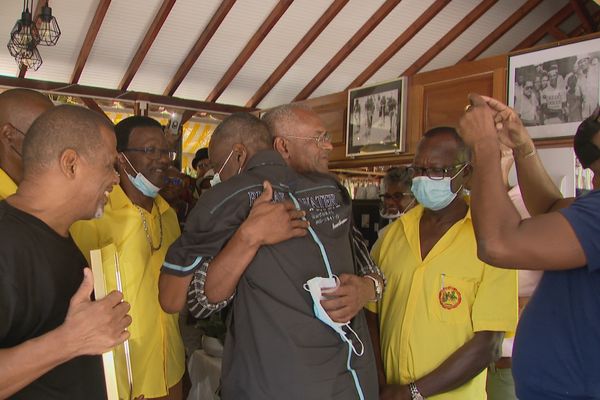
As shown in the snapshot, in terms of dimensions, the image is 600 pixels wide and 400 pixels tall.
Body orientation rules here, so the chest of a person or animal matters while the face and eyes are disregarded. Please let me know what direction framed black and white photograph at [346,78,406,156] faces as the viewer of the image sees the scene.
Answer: facing the viewer and to the left of the viewer

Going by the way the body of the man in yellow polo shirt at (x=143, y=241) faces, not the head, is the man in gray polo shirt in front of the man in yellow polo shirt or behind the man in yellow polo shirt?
in front

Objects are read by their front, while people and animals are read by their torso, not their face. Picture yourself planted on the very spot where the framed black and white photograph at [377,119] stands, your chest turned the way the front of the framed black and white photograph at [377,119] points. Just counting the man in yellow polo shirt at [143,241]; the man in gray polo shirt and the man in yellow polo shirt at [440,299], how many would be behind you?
0

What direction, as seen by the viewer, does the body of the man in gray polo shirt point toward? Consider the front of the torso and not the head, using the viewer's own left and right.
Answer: facing away from the viewer and to the left of the viewer

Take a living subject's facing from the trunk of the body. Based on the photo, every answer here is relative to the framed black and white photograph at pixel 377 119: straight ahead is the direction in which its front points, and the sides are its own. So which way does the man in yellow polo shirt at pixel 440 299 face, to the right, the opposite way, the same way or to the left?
the same way

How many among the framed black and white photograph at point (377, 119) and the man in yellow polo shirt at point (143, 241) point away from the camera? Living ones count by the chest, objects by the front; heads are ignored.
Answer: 0

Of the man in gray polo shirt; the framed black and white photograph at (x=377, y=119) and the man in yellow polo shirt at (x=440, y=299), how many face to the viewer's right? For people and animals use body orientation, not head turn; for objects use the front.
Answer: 0

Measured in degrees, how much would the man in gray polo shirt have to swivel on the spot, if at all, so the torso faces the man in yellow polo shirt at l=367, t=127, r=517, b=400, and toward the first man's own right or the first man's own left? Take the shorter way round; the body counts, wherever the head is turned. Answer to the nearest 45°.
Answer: approximately 90° to the first man's own right

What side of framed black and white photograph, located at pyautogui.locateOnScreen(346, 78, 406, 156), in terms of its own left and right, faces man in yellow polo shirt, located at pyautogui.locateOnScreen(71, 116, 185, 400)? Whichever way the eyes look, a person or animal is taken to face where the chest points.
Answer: front

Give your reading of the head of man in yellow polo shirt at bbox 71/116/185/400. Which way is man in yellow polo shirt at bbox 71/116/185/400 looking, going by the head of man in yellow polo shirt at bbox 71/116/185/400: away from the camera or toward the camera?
toward the camera

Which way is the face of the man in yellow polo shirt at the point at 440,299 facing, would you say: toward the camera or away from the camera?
toward the camera

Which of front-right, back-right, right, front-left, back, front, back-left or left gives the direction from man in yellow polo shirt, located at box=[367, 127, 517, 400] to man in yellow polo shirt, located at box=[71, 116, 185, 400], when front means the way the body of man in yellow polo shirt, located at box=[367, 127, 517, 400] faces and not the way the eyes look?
front-right

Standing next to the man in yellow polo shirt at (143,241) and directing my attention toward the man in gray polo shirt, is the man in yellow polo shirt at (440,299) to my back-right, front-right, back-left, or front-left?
front-left

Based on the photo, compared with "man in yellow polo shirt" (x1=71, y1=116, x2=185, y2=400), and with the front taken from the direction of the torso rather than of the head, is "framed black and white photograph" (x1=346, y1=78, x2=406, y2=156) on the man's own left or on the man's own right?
on the man's own left

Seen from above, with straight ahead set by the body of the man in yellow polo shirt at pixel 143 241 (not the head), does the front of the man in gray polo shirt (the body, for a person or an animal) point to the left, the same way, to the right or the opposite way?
the opposite way

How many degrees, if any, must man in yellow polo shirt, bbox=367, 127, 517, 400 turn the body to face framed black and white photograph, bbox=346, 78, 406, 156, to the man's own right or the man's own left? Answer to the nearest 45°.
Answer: approximately 135° to the man's own right
